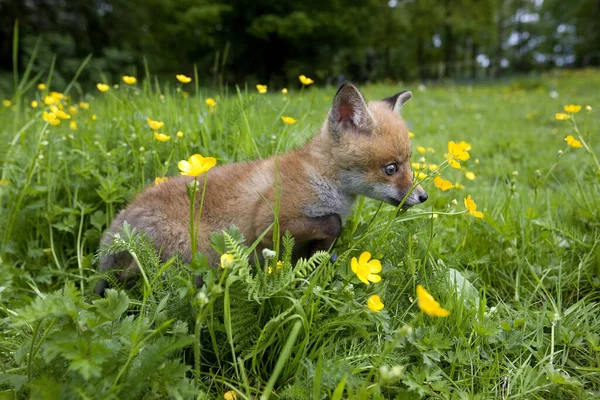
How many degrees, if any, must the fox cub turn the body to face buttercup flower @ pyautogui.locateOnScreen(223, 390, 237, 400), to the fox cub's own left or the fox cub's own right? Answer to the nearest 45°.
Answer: approximately 135° to the fox cub's own right

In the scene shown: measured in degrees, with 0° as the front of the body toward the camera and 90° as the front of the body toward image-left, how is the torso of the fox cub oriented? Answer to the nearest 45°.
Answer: approximately 270°

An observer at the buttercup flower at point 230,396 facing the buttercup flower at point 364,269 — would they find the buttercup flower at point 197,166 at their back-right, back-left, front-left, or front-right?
front-left

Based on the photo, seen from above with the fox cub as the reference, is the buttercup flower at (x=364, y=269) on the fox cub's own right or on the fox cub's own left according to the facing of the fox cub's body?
on the fox cub's own right

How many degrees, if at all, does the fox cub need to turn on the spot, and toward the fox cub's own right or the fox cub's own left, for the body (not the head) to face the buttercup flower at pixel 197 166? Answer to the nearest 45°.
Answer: approximately 135° to the fox cub's own right

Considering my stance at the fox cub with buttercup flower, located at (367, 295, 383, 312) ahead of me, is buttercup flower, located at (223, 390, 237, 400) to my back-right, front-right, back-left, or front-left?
front-right
